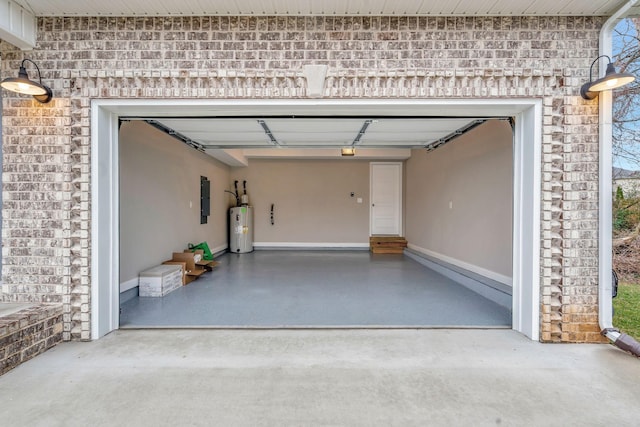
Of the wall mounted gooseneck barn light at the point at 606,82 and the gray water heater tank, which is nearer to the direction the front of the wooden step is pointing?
the wall mounted gooseneck barn light

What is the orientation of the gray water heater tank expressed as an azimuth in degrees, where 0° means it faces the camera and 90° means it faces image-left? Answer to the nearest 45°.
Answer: approximately 0°

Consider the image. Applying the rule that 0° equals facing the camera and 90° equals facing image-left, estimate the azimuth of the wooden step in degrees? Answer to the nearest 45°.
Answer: approximately 0°

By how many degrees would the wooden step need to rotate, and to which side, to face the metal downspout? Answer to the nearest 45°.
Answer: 0° — it already faces it

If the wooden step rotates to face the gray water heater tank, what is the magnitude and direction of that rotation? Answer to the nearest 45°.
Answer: approximately 90° to its right
